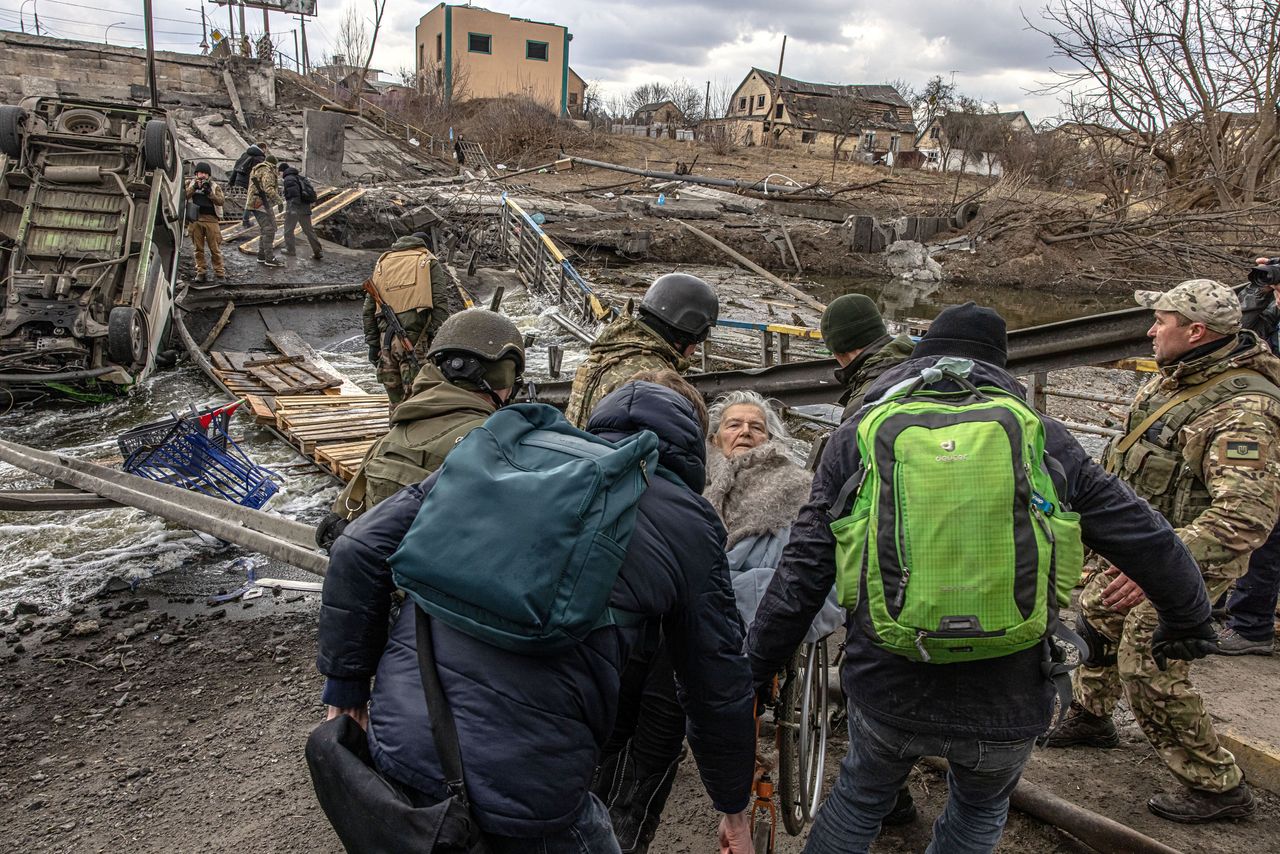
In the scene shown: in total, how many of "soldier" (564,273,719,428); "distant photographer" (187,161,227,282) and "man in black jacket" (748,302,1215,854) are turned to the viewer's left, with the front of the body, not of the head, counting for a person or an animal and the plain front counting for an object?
0

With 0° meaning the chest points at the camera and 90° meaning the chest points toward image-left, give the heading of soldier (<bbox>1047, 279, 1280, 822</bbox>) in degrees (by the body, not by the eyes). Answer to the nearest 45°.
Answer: approximately 90°

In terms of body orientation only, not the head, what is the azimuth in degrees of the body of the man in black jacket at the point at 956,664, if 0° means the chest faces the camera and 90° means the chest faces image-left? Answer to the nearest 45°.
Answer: approximately 180°

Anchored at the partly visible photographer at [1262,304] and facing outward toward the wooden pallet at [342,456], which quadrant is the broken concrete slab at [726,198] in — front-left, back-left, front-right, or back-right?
front-right

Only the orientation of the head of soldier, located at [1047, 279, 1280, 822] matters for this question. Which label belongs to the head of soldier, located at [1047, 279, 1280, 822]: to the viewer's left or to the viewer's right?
to the viewer's left

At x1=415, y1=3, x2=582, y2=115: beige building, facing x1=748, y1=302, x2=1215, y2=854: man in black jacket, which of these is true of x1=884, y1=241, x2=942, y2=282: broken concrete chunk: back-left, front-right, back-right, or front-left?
front-left

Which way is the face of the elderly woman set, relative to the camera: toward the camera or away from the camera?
toward the camera

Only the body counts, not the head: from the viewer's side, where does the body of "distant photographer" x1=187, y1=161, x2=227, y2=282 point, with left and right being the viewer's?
facing the viewer

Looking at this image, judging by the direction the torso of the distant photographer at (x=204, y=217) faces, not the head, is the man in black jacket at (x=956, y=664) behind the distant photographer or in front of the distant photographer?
in front

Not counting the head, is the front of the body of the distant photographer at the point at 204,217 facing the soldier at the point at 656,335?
yes

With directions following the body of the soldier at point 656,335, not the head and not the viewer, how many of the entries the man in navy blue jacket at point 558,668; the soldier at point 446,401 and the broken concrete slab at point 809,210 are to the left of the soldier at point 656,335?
1

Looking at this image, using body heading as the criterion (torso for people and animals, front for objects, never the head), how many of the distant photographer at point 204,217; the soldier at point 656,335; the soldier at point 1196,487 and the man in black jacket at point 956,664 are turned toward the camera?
1

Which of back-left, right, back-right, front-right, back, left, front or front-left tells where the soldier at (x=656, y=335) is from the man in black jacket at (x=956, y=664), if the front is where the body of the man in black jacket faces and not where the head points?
front-left
